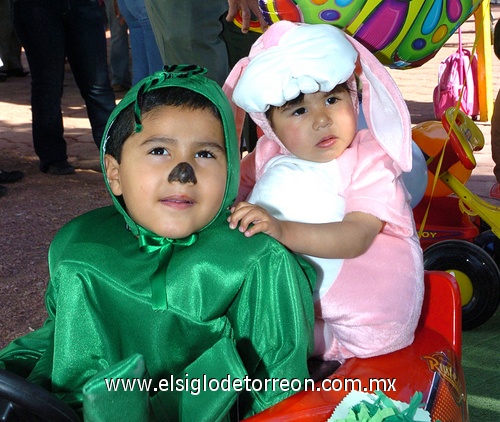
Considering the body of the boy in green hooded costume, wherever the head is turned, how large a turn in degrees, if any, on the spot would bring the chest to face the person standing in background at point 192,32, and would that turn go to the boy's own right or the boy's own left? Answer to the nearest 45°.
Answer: approximately 180°

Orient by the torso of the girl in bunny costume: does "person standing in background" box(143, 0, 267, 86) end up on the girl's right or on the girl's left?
on the girl's right

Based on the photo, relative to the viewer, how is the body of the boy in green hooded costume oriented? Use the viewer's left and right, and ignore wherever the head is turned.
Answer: facing the viewer

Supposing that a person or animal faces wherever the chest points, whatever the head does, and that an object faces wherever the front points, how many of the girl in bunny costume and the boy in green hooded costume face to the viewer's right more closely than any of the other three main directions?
0

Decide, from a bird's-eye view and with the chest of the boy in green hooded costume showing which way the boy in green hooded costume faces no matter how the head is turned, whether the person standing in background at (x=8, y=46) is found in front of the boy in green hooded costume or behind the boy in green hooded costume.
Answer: behind

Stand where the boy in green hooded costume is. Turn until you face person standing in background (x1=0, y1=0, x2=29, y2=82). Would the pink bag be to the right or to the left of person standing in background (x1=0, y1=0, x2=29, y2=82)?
right
